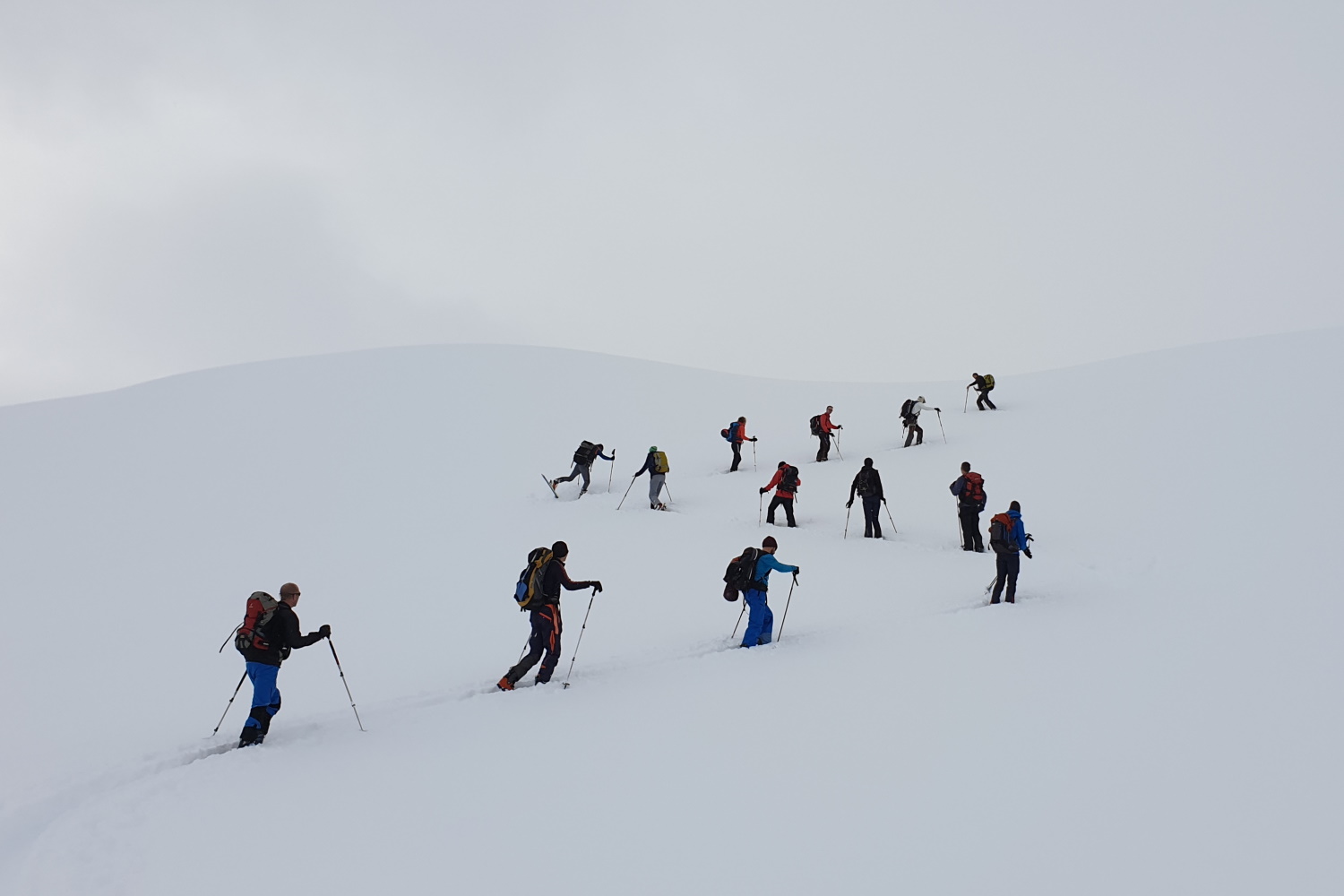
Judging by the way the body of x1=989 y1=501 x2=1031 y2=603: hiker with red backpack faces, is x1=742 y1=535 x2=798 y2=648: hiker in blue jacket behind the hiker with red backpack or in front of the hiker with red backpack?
behind

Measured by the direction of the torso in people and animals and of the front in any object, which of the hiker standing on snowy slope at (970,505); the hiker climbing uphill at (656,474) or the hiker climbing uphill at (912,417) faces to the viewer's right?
the hiker climbing uphill at (912,417)

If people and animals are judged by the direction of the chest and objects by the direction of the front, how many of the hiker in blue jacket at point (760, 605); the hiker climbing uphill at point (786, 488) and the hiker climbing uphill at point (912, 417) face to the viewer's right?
2

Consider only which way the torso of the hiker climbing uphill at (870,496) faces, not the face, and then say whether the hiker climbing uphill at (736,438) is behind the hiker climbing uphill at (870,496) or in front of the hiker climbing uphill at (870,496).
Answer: in front

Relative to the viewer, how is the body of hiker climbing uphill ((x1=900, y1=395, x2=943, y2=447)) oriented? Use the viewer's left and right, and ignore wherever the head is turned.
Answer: facing to the right of the viewer

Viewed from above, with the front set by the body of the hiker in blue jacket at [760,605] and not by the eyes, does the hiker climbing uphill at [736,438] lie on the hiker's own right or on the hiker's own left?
on the hiker's own left

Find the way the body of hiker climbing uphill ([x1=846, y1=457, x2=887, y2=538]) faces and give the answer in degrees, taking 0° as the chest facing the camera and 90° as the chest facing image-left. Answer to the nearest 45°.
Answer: approximately 180°

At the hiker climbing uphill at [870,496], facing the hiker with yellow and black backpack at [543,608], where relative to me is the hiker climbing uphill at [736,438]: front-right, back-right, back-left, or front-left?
back-right

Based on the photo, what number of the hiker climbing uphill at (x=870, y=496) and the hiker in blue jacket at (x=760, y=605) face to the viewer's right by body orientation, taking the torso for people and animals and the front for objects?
1
